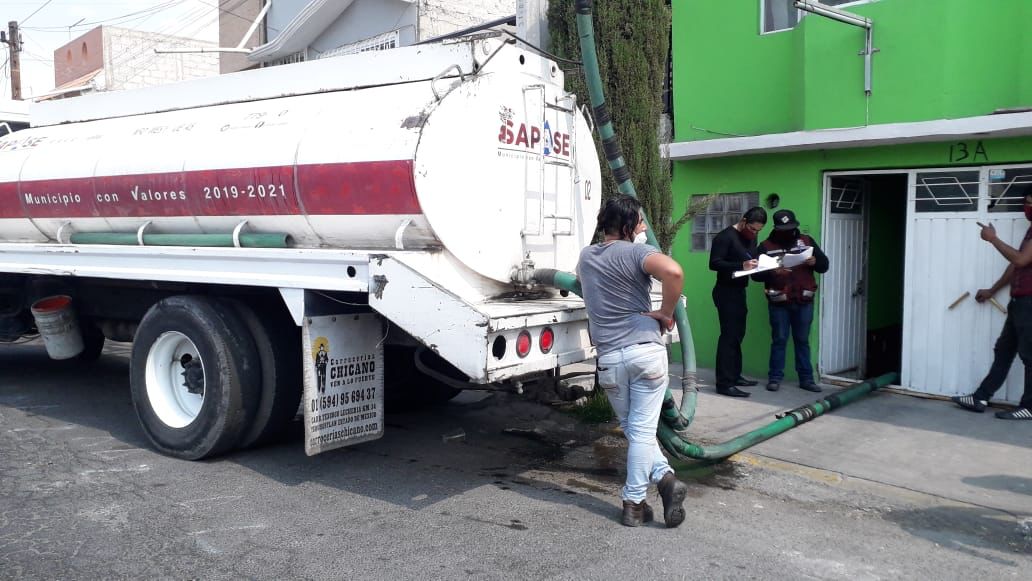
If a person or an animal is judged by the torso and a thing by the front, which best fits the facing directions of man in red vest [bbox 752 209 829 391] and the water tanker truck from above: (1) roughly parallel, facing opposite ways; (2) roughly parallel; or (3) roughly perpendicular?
roughly perpendicular

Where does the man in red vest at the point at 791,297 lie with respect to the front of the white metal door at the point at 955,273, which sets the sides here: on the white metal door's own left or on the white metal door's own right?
on the white metal door's own right

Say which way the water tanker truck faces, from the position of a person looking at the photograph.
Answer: facing away from the viewer and to the left of the viewer

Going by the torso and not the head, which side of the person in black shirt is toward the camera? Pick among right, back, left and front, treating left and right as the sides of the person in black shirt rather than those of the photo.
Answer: right

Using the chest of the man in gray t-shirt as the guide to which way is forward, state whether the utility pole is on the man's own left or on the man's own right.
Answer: on the man's own left

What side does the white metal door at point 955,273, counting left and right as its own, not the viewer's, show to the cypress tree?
right

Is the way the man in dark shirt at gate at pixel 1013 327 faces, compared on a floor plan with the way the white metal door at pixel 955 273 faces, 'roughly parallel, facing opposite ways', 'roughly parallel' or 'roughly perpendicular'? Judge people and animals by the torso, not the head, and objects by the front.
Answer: roughly perpendicular

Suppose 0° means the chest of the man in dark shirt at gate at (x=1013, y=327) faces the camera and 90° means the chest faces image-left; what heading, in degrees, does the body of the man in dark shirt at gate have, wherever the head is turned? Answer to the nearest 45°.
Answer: approximately 90°

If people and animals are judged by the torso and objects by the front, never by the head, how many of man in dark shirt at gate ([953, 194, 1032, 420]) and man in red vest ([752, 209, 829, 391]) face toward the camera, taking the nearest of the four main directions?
1

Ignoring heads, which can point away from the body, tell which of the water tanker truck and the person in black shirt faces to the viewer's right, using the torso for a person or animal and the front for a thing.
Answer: the person in black shirt

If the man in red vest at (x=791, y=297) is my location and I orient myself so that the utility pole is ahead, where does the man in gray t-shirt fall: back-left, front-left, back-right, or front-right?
back-left
